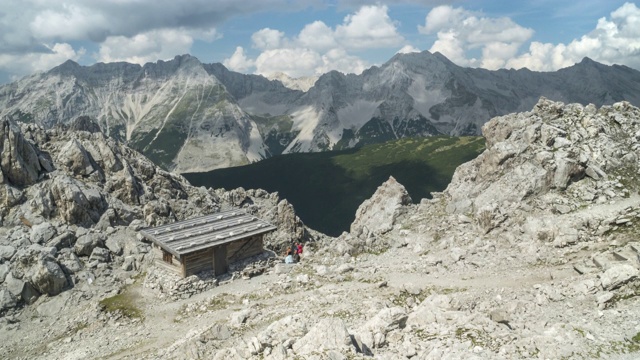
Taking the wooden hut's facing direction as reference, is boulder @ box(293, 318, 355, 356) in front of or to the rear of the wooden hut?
in front

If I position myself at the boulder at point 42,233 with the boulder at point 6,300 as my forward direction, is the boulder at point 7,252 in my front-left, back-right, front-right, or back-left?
front-right

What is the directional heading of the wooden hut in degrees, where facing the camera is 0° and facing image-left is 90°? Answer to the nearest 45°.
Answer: approximately 315°

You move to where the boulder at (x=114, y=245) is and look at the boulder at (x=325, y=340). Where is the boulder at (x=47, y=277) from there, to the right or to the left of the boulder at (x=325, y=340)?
right
